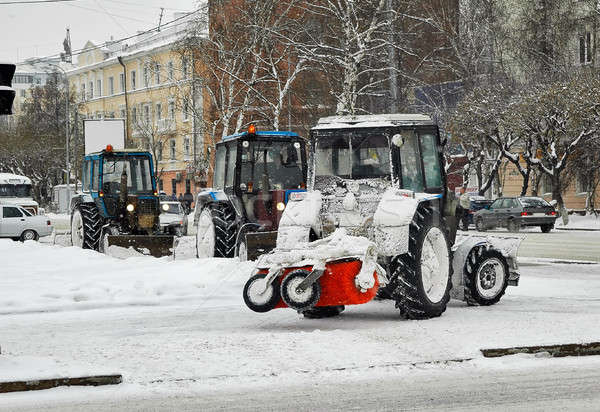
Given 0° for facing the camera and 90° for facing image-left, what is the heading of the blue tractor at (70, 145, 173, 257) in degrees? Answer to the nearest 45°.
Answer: approximately 315°

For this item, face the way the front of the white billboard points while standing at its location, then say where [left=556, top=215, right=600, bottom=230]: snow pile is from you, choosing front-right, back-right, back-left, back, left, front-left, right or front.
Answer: left

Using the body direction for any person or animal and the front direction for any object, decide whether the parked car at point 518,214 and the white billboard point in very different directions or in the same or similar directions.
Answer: very different directions

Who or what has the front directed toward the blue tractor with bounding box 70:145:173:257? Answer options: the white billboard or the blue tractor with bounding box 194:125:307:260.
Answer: the white billboard

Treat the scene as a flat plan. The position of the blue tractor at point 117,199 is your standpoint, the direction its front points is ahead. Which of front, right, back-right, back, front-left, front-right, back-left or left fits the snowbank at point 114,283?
front-right

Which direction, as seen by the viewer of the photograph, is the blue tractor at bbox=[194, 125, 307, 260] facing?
facing the viewer and to the right of the viewer

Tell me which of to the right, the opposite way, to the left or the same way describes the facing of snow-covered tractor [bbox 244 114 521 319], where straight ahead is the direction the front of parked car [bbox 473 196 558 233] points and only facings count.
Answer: to the right

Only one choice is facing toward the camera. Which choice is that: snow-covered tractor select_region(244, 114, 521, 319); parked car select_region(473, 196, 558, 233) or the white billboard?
the white billboard

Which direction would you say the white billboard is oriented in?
toward the camera
